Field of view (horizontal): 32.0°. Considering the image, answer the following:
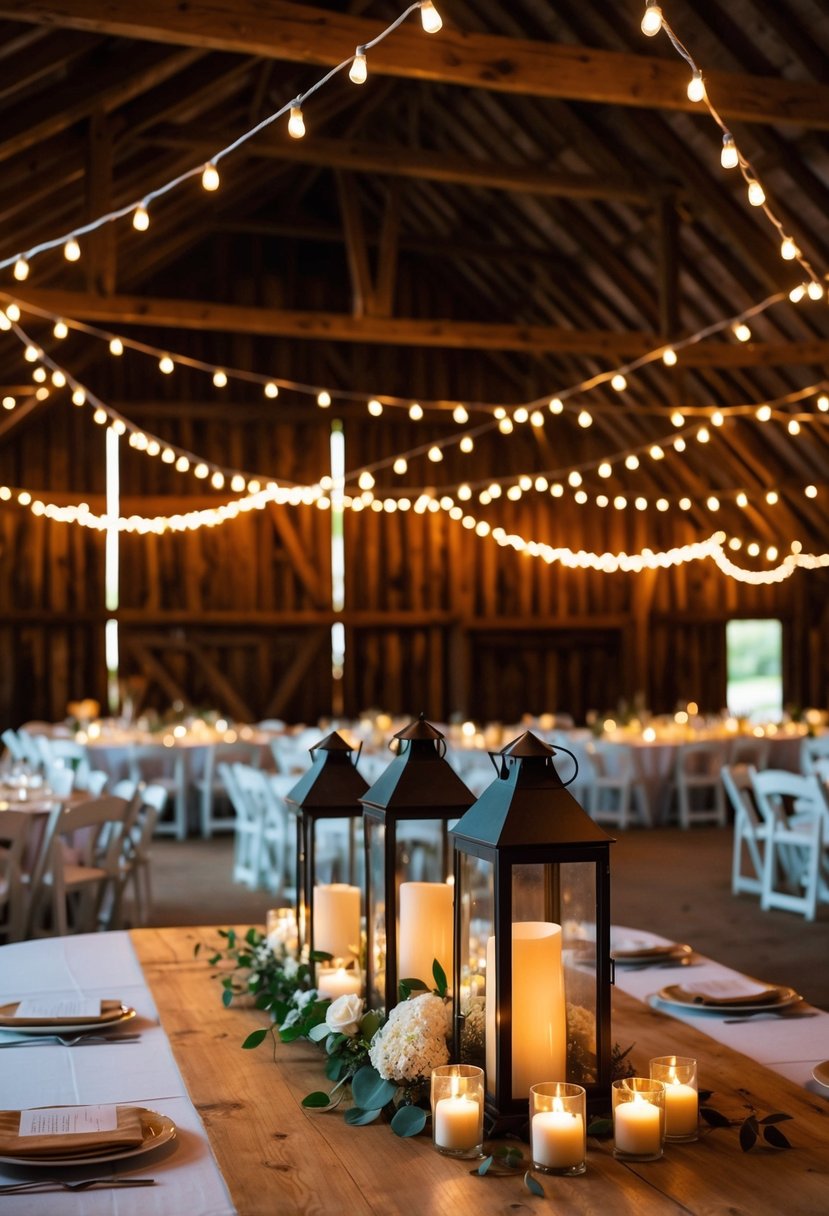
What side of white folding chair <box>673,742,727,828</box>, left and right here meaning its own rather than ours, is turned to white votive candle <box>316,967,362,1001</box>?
back

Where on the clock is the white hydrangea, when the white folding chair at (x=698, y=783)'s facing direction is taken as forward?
The white hydrangea is roughly at 6 o'clock from the white folding chair.

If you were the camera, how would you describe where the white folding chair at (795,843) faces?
facing away from the viewer and to the right of the viewer

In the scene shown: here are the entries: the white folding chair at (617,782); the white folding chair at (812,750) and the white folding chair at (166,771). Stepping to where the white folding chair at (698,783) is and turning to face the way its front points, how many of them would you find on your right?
1

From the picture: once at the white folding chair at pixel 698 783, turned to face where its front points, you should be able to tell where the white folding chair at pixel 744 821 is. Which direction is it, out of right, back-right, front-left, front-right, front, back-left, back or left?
back

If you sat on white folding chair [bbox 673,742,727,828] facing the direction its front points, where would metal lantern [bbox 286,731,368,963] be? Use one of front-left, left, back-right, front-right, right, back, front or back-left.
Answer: back

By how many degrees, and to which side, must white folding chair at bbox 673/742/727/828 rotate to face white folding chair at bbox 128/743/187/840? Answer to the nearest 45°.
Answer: approximately 90° to its left

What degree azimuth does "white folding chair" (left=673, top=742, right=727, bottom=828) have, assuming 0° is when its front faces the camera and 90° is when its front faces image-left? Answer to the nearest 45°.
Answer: approximately 180°

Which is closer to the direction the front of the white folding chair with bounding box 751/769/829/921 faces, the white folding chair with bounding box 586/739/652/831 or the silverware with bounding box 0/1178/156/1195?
the white folding chair

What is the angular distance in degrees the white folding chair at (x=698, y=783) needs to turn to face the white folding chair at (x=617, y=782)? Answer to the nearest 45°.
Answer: approximately 135° to its left
